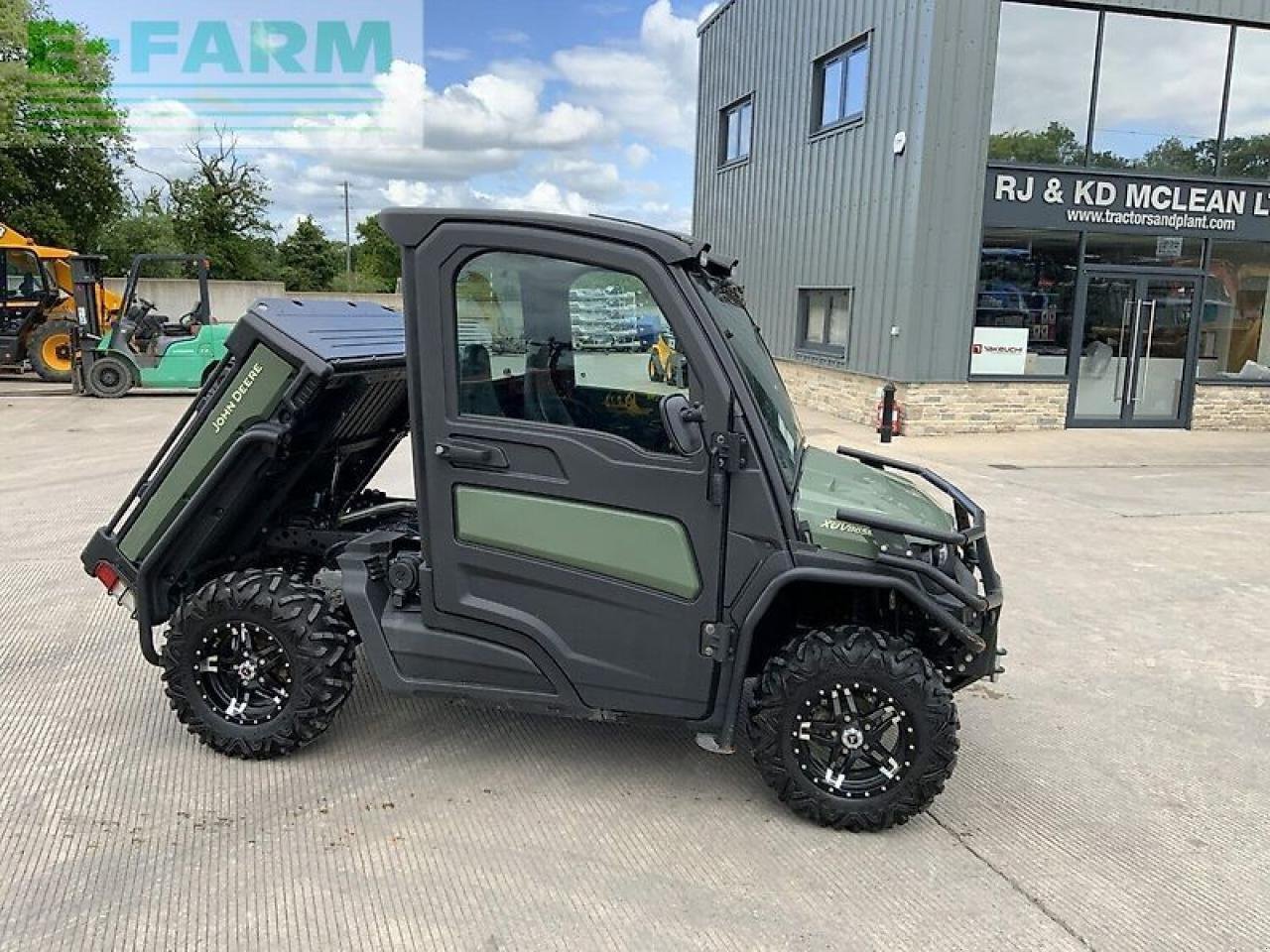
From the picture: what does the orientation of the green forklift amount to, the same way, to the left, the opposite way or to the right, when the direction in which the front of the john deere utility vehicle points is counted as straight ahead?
the opposite way

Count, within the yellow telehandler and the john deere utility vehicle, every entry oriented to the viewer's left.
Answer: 0

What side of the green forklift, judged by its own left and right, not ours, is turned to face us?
left

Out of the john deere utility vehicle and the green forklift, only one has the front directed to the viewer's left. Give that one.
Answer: the green forklift

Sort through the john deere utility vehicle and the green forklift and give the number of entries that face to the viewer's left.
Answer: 1

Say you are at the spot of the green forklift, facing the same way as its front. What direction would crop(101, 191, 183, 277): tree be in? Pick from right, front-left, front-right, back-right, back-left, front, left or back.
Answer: right

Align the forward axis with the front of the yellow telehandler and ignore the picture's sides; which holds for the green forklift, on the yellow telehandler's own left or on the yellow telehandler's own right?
on the yellow telehandler's own right
